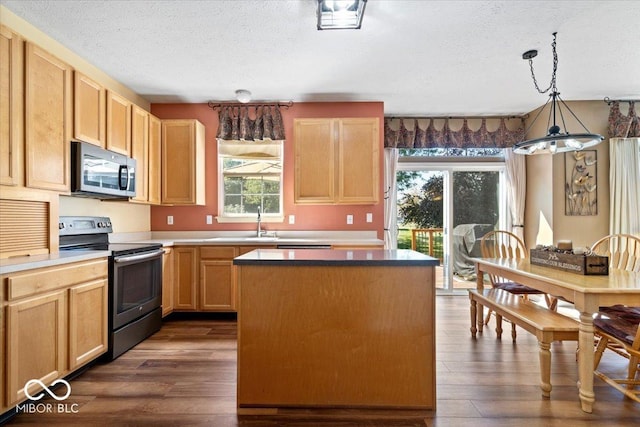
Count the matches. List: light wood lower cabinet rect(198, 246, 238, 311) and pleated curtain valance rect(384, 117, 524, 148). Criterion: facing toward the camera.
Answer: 2

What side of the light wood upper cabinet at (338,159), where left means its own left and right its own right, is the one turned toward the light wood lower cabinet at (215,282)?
right

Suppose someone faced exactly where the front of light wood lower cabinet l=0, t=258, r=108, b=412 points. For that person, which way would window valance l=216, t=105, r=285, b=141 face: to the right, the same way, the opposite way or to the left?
to the right

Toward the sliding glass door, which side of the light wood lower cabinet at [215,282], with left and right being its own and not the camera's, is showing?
left

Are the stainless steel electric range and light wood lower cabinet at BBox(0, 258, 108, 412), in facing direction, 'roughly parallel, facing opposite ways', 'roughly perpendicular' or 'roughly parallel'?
roughly parallel

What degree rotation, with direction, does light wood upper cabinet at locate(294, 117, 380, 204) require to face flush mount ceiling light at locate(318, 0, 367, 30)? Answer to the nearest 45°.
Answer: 0° — it already faces it

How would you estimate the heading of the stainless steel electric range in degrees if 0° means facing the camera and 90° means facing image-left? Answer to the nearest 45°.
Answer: approximately 315°

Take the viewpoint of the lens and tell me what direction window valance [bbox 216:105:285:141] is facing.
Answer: facing the viewer

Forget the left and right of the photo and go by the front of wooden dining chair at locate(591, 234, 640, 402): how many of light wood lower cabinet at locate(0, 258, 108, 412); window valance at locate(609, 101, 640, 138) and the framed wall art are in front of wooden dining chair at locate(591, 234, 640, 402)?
1

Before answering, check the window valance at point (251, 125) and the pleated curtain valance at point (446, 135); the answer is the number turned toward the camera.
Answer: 2

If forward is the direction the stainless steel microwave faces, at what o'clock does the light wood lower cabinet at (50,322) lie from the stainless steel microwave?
The light wood lower cabinet is roughly at 2 o'clock from the stainless steel microwave.

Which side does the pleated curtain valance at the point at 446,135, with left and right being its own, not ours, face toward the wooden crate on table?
front

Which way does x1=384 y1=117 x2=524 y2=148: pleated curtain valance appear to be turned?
toward the camera
